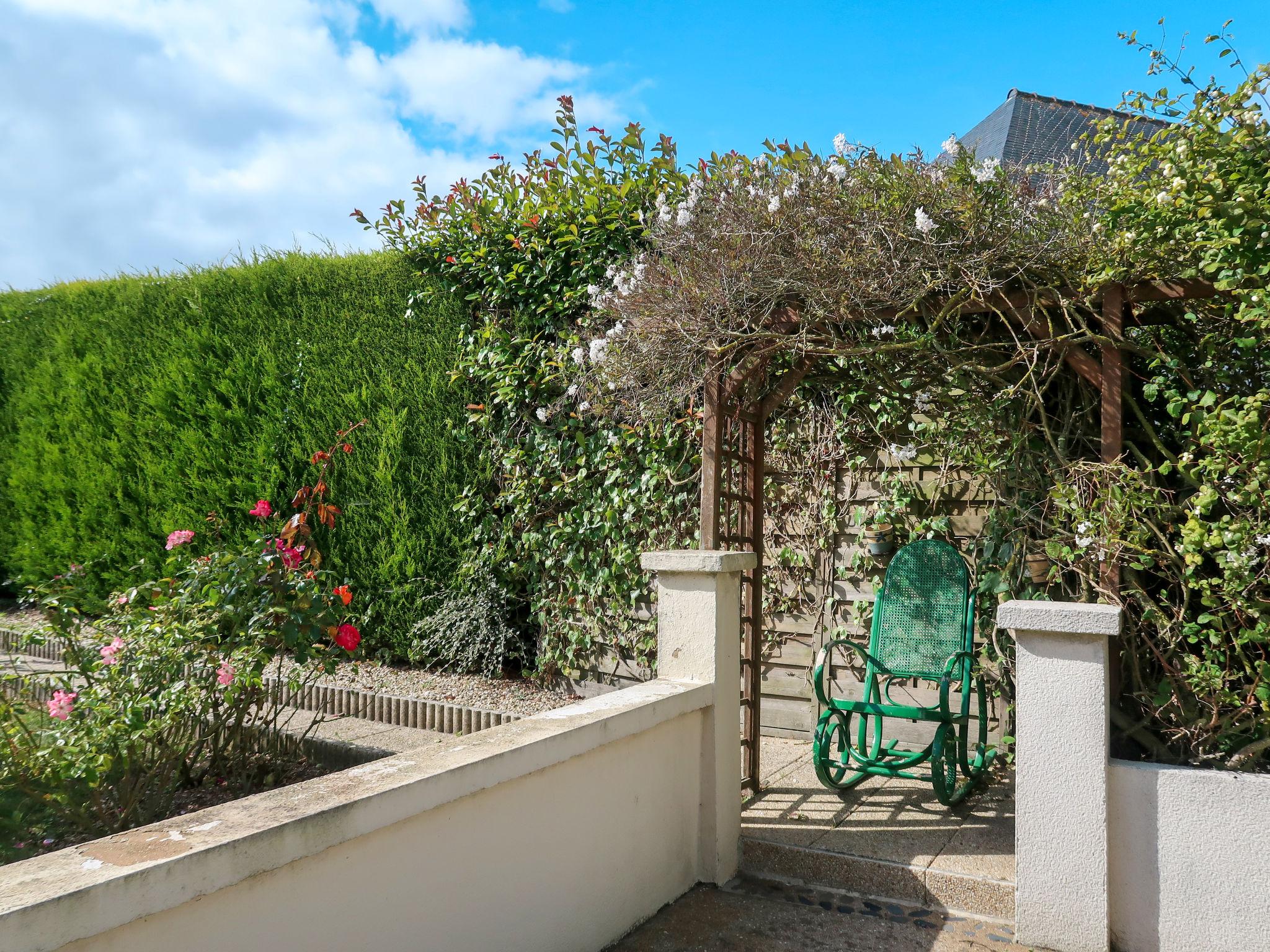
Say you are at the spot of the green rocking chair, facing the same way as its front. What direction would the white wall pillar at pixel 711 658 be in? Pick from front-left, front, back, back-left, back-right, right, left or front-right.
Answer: front

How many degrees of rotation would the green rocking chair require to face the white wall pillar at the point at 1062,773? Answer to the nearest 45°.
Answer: approximately 45° to its left

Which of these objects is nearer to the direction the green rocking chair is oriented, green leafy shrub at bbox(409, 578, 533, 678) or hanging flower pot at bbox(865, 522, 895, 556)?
the green leafy shrub

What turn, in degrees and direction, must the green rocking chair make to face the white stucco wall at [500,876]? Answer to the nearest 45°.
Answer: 0° — it already faces it

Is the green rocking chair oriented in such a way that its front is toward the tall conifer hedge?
no

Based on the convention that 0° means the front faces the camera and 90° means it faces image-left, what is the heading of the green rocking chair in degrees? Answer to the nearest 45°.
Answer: approximately 45°

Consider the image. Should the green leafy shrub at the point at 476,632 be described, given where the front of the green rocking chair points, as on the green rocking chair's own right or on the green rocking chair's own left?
on the green rocking chair's own right

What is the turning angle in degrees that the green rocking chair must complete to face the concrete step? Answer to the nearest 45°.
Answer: approximately 45° to its left

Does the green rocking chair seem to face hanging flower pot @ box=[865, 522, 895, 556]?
no
